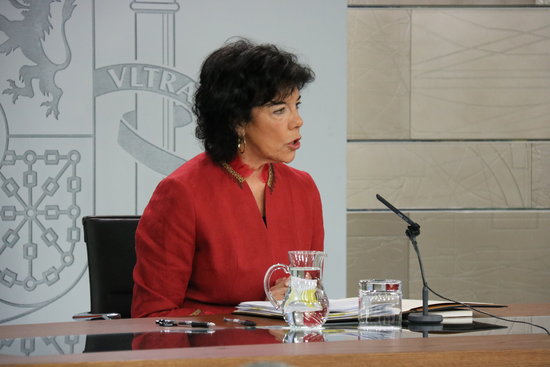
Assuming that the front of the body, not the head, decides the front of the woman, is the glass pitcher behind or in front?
in front

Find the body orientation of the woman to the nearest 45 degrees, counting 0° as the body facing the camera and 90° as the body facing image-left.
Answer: approximately 315°

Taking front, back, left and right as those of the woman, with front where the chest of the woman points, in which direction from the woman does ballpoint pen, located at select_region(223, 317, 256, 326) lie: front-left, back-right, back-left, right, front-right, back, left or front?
front-right

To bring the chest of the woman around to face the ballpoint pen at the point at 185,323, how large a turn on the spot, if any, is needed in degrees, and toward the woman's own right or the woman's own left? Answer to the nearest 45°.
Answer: approximately 45° to the woman's own right
